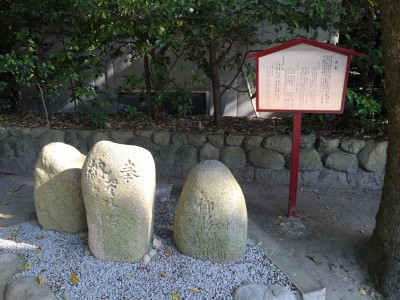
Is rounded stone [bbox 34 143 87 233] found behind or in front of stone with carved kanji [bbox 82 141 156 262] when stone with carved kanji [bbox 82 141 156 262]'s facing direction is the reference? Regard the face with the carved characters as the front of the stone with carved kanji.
behind

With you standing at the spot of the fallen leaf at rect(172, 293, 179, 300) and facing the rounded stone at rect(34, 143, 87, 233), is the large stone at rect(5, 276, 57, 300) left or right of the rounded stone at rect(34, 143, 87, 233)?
left

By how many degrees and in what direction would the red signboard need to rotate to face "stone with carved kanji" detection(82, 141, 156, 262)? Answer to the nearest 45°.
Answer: approximately 45° to its right

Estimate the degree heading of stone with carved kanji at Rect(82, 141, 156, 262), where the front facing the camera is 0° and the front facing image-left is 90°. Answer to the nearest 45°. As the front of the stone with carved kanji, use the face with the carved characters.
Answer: approximately 0°

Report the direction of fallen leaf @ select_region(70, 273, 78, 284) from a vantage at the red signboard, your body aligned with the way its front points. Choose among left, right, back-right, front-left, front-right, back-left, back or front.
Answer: front-right

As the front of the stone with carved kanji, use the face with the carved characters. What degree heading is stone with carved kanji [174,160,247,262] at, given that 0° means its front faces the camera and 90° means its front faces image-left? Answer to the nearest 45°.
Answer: approximately 0°

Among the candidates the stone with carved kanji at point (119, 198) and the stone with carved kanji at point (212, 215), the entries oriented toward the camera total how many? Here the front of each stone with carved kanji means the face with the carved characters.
2

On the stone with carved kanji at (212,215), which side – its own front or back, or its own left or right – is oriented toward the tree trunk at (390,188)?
left

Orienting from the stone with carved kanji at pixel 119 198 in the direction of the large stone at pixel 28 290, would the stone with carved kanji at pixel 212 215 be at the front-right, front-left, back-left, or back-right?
back-left
